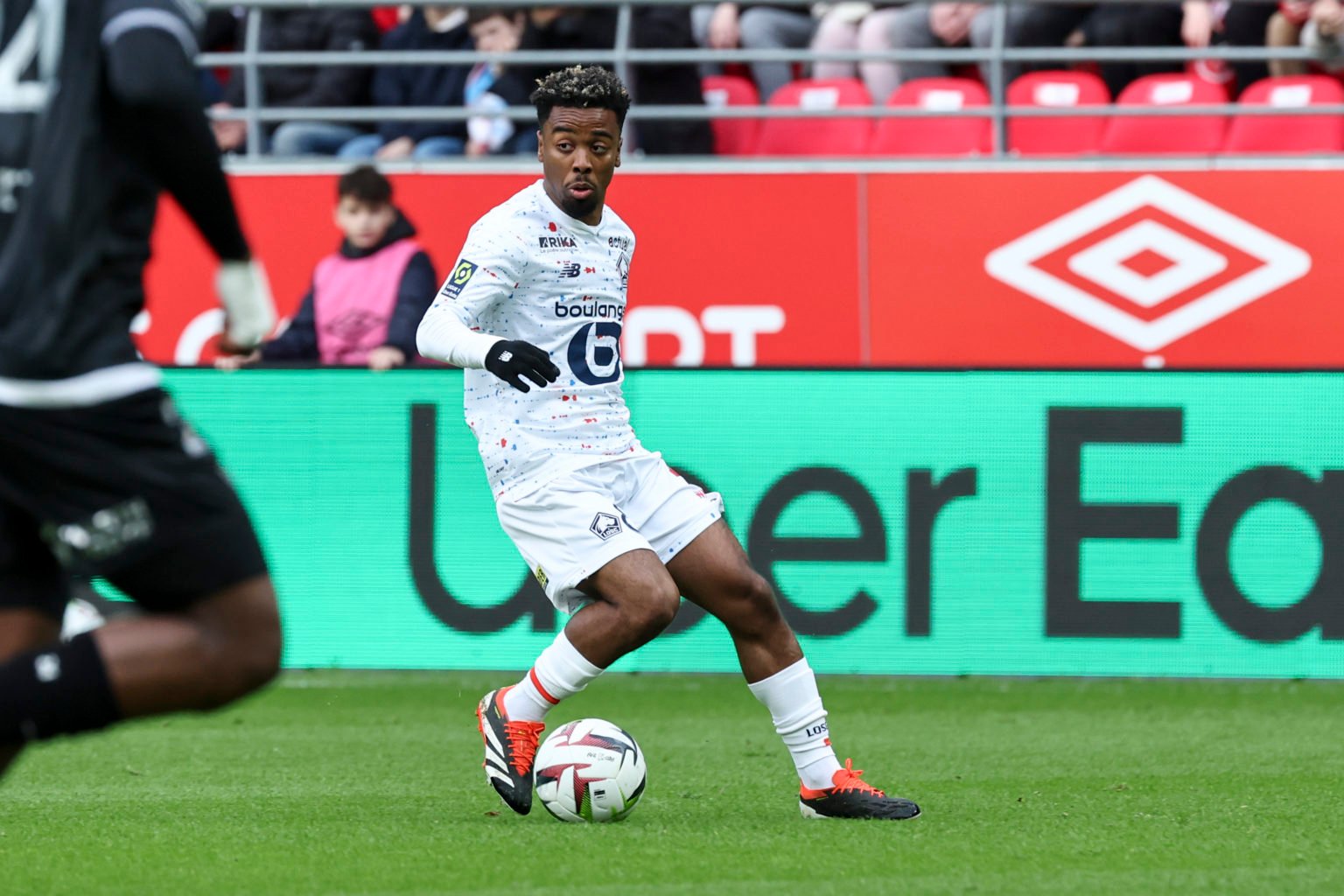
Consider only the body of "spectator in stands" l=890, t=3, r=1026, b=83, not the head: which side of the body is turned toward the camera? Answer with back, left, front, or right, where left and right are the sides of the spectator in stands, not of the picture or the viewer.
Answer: front

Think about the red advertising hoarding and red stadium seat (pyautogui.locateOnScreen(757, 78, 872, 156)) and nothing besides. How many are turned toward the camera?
2

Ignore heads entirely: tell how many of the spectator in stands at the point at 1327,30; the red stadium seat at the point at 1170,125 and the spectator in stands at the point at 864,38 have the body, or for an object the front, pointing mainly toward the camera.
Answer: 3

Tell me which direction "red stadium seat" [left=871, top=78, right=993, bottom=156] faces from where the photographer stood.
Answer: facing the viewer

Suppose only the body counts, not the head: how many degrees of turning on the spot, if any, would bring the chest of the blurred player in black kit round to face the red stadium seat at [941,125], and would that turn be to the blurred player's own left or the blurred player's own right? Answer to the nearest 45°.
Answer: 0° — they already face it

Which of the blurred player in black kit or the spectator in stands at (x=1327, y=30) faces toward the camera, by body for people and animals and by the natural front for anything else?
the spectator in stands

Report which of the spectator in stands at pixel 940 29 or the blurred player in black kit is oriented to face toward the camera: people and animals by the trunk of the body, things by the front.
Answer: the spectator in stands

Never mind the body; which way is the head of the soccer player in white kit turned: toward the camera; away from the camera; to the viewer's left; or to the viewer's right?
toward the camera

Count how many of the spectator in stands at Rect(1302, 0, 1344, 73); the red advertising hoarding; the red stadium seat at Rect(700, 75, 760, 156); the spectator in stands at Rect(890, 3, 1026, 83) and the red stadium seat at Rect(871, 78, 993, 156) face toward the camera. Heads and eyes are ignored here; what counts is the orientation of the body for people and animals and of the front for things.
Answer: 5

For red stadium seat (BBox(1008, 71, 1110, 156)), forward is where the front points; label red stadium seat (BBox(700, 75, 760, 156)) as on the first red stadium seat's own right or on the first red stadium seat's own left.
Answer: on the first red stadium seat's own right

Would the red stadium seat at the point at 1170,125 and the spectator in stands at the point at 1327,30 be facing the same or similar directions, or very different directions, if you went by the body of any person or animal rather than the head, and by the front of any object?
same or similar directions

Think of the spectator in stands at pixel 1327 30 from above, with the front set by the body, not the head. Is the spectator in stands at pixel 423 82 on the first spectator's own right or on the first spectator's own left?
on the first spectator's own right

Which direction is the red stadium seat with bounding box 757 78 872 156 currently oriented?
toward the camera

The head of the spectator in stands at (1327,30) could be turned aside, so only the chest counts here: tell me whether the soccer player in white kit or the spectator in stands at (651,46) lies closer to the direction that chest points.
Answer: the soccer player in white kit

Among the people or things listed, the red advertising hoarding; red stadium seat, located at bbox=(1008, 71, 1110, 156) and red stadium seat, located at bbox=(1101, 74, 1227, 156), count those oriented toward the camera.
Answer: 3

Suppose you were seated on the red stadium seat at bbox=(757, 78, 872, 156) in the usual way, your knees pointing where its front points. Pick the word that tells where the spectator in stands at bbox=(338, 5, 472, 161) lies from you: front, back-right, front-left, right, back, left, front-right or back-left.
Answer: right

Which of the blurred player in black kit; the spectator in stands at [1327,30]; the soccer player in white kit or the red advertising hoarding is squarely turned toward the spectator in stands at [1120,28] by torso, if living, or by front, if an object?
the blurred player in black kit

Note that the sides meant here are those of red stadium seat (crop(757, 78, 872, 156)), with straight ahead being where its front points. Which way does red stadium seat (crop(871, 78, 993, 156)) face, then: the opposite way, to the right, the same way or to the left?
the same way

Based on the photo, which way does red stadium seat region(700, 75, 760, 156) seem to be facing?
toward the camera

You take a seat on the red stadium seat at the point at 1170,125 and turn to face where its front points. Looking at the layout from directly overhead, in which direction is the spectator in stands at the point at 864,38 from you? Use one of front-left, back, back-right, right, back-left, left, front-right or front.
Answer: right

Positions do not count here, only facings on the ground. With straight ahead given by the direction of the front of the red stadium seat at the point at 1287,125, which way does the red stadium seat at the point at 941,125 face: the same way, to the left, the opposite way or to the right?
the same way

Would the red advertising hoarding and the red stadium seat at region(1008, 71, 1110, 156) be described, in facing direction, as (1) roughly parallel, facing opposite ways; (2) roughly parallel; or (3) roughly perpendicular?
roughly parallel

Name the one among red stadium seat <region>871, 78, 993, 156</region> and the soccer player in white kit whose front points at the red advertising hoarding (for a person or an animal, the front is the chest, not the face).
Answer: the red stadium seat

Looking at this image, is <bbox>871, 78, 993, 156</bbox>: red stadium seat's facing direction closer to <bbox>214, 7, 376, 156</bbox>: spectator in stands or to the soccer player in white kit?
the soccer player in white kit
